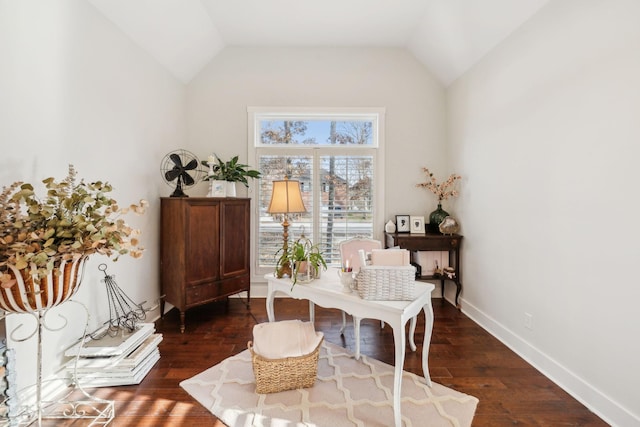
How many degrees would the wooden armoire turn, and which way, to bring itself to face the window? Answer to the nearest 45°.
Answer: approximately 45° to its left

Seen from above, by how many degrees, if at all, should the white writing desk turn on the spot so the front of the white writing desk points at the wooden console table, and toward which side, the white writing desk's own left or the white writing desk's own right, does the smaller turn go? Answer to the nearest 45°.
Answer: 0° — it already faces it

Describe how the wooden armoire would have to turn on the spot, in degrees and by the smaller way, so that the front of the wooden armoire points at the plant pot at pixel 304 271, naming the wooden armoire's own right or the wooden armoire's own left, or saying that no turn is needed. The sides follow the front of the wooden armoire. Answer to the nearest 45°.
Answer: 0° — it already faces it

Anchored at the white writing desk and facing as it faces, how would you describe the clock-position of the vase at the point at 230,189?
The vase is roughly at 9 o'clock from the white writing desk.

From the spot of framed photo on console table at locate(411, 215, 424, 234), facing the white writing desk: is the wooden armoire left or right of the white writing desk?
right

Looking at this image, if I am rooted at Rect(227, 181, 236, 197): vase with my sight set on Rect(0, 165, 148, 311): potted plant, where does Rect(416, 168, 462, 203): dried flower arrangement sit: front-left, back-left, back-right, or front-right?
back-left

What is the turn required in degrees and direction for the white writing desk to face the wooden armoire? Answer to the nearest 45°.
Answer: approximately 90° to its left

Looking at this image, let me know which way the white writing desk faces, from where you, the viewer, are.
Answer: facing away from the viewer and to the right of the viewer
